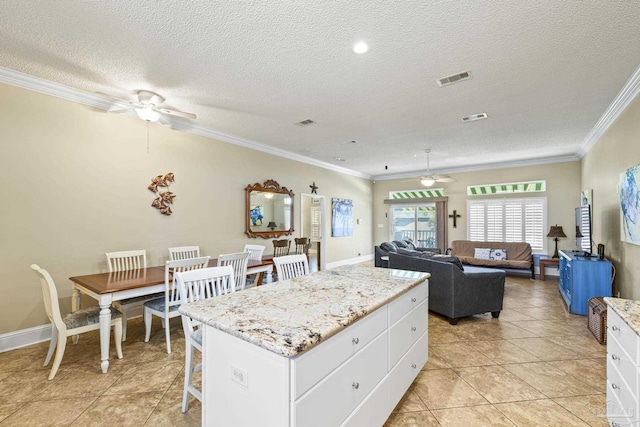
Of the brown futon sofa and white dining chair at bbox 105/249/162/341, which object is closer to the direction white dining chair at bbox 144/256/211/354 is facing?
the white dining chair

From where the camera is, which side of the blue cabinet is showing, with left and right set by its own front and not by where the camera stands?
left

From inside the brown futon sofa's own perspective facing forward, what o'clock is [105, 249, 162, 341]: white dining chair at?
The white dining chair is roughly at 1 o'clock from the brown futon sofa.

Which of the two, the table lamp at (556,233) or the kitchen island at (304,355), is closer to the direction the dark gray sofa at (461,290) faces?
the table lamp

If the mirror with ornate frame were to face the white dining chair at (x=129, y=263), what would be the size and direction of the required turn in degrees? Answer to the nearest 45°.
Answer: approximately 90° to its right

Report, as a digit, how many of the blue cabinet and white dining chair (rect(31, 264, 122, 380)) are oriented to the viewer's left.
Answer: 1

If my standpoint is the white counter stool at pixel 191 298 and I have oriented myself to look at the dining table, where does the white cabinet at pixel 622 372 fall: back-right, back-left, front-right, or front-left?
back-right

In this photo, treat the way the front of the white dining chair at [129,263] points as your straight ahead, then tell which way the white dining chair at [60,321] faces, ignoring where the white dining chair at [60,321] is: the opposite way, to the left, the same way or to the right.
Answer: to the left

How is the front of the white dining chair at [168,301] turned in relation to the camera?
facing away from the viewer and to the left of the viewer

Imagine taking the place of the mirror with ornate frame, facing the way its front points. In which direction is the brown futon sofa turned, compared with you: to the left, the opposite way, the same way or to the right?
to the right

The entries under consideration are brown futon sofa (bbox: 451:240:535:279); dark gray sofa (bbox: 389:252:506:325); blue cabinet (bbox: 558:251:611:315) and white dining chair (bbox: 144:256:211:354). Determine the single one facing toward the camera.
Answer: the brown futon sofa

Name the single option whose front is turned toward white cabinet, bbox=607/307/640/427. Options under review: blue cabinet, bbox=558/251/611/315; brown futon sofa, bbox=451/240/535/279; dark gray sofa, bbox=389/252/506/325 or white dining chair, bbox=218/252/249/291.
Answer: the brown futon sofa
